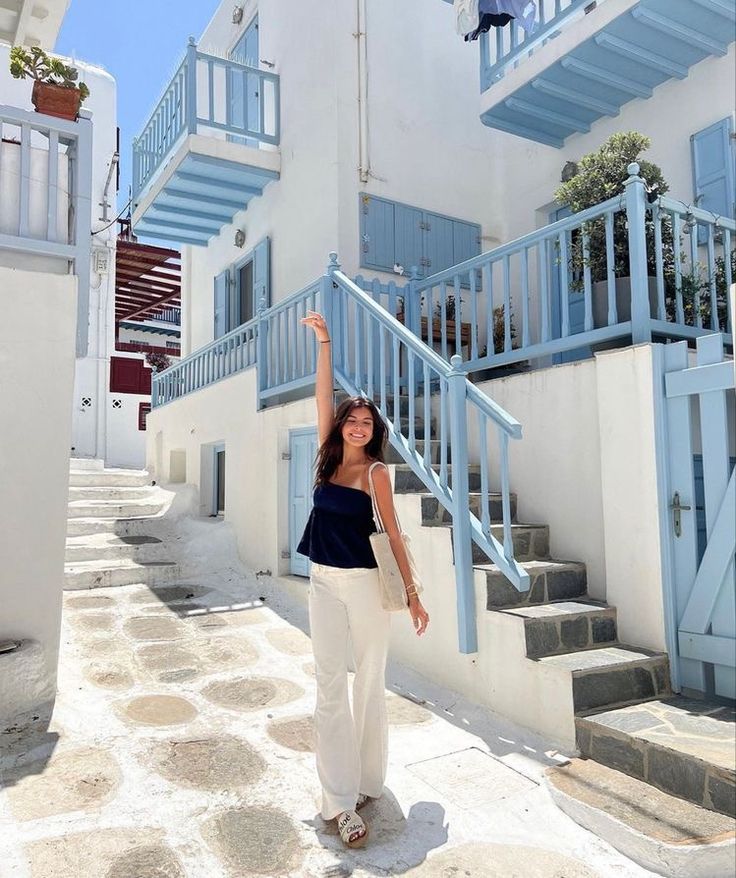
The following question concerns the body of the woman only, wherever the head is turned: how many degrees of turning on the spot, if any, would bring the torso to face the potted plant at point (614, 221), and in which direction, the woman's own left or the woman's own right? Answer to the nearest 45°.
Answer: approximately 135° to the woman's own left

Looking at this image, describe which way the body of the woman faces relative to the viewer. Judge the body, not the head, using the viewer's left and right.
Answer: facing the viewer

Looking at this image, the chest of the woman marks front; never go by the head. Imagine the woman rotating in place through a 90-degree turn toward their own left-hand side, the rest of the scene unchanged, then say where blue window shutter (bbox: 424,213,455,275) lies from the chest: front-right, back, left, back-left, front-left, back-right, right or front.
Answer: left

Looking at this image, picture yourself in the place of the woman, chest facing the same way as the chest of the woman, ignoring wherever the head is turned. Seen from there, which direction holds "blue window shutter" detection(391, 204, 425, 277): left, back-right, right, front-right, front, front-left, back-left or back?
back

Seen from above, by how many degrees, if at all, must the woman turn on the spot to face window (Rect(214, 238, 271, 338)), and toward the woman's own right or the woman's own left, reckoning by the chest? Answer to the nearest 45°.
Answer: approximately 180°

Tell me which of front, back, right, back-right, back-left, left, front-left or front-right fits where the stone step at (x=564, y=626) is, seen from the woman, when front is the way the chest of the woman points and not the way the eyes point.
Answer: back-left

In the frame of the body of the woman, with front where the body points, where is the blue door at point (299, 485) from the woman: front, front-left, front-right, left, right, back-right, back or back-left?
back

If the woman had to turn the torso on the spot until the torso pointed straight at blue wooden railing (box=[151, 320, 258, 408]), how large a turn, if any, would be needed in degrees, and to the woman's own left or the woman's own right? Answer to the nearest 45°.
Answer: approximately 180°

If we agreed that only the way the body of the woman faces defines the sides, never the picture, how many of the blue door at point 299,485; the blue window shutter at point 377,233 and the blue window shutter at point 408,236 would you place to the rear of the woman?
3
